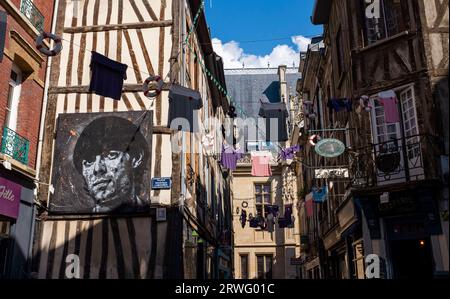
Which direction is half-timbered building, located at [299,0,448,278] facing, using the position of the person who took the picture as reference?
facing the viewer and to the left of the viewer

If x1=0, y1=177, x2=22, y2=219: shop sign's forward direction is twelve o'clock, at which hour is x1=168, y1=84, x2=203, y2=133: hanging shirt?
The hanging shirt is roughly at 11 o'clock from the shop sign.

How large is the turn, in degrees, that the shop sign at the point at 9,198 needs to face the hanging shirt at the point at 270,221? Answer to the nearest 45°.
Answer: approximately 90° to its left

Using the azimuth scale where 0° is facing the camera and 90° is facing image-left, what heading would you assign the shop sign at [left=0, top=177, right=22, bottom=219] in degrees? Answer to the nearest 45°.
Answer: approximately 315°

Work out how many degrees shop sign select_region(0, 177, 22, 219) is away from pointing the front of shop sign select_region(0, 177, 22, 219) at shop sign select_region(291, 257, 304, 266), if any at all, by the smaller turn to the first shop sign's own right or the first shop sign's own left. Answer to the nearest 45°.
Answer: approximately 90° to the first shop sign's own left

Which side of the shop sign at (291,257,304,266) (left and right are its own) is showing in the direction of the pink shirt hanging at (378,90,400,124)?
front

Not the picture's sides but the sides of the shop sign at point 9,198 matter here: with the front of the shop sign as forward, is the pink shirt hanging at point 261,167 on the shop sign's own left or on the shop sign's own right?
on the shop sign's own left

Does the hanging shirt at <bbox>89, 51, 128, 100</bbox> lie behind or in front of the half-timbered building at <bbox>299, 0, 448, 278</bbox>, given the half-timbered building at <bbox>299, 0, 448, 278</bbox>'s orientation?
in front
